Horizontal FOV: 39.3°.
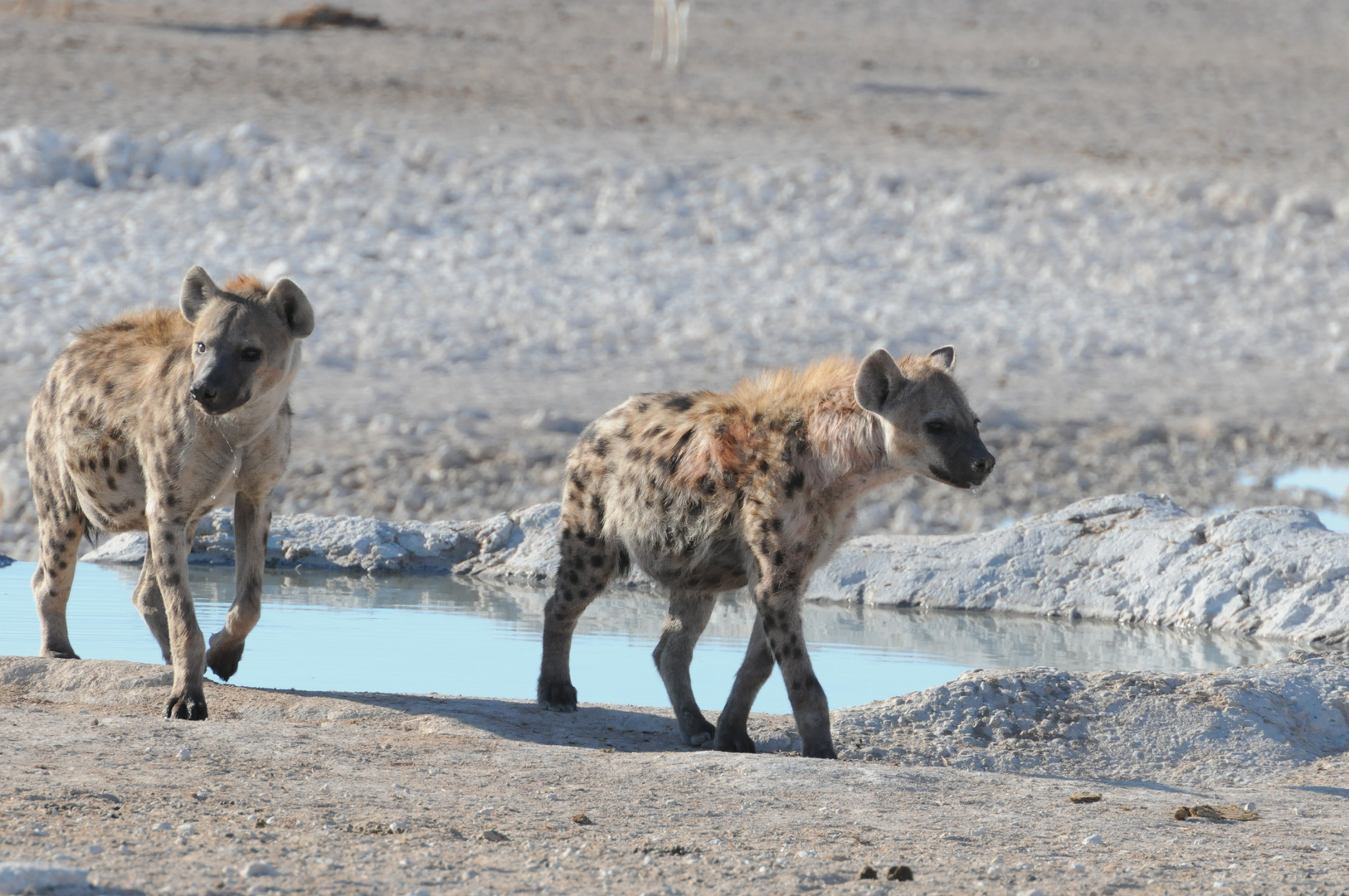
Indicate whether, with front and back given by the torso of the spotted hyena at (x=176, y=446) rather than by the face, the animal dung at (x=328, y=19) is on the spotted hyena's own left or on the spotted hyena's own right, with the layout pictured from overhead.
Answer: on the spotted hyena's own left

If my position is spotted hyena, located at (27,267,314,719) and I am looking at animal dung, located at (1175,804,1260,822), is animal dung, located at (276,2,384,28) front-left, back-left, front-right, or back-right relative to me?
back-left

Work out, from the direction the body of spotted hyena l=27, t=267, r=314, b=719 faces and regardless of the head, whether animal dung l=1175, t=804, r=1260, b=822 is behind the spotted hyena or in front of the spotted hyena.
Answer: in front

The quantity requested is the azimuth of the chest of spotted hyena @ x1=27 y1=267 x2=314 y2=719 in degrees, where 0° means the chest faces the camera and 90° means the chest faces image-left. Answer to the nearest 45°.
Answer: approximately 315°

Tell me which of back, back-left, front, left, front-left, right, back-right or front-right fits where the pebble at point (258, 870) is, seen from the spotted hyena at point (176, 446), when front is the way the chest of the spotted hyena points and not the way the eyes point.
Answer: front-right

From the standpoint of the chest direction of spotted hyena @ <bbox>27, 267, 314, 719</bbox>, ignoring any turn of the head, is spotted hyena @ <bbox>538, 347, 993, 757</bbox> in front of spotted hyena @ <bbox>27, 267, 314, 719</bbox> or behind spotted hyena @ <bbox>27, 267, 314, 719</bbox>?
in front
